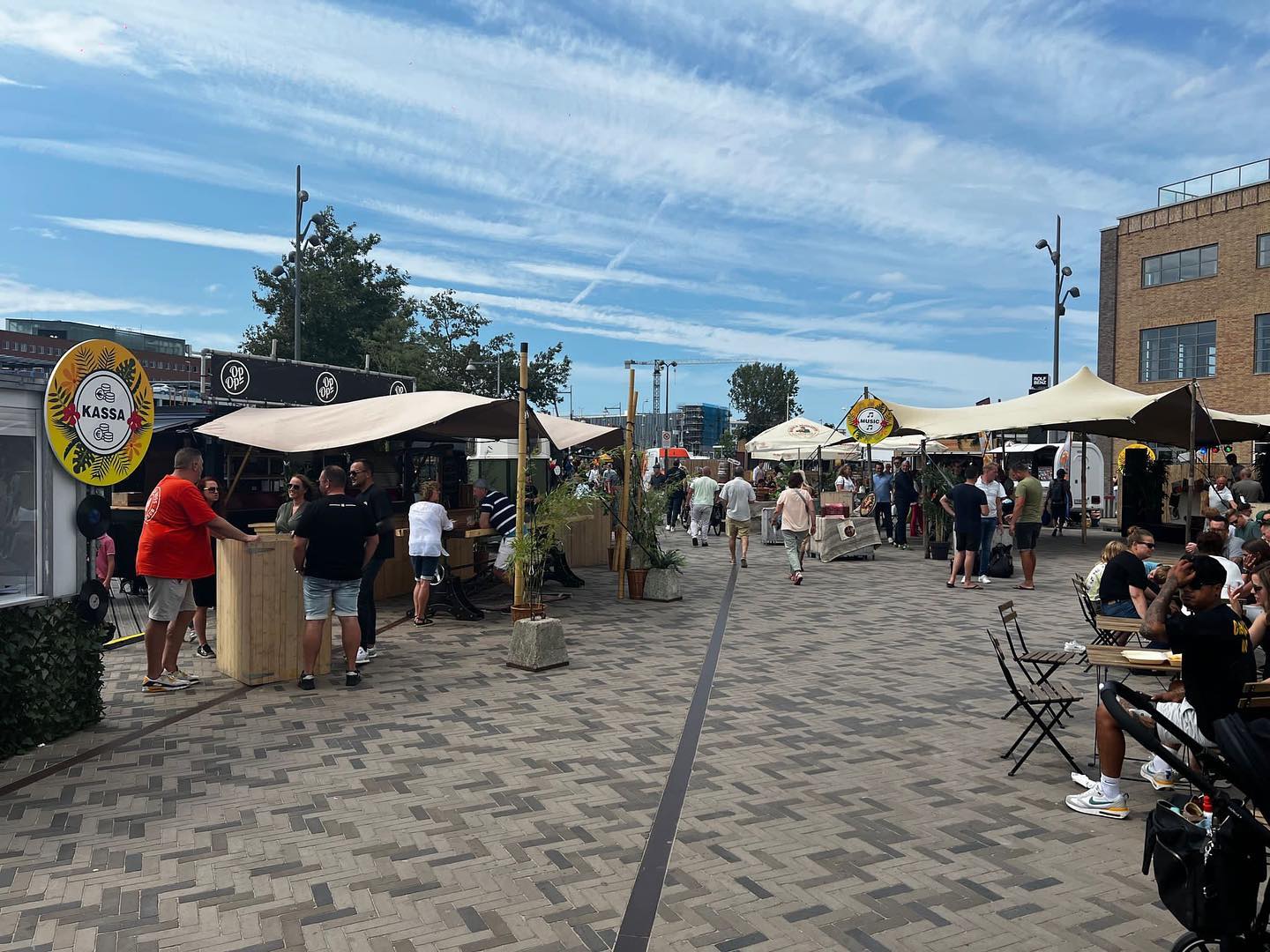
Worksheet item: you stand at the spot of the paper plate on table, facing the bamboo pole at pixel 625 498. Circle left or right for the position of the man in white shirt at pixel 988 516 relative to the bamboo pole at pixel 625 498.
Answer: right

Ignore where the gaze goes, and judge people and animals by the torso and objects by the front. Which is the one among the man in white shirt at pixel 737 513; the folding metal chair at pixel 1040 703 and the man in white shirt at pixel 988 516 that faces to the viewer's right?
the folding metal chair

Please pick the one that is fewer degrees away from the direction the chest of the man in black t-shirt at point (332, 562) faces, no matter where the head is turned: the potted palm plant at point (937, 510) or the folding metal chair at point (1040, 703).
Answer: the potted palm plant

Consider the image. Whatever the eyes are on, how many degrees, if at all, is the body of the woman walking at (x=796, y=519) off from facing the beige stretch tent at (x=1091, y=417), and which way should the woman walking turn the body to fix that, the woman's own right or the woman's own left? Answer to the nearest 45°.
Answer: approximately 45° to the woman's own right

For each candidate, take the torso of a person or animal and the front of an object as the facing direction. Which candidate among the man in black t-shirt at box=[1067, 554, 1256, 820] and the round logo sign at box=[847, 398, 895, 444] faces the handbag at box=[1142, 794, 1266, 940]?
the round logo sign

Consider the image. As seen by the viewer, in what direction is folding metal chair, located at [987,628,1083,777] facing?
to the viewer's right

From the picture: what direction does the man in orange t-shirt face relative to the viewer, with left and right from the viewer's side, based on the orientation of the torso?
facing away from the viewer and to the right of the viewer

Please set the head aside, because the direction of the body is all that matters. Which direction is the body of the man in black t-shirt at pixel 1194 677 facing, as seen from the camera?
to the viewer's left
